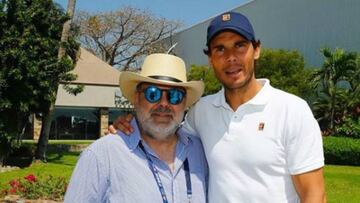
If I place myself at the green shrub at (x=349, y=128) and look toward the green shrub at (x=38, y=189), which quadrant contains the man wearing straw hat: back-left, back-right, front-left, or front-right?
front-left

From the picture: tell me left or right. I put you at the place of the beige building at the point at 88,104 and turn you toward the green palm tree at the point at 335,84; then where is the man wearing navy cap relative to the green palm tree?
right

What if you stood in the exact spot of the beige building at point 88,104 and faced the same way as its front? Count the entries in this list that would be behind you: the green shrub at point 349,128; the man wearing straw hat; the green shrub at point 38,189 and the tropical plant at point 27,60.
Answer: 0

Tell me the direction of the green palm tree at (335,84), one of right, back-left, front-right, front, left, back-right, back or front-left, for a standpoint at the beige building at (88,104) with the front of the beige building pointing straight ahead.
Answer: front-left

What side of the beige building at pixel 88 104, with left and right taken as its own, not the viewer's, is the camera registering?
front

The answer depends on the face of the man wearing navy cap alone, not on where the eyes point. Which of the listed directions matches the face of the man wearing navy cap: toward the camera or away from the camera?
toward the camera

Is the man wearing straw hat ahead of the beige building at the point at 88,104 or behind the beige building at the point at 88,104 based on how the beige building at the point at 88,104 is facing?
ahead

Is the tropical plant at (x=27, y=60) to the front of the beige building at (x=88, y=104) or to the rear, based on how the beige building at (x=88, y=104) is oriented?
to the front

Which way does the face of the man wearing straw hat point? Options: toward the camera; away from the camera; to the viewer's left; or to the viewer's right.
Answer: toward the camera

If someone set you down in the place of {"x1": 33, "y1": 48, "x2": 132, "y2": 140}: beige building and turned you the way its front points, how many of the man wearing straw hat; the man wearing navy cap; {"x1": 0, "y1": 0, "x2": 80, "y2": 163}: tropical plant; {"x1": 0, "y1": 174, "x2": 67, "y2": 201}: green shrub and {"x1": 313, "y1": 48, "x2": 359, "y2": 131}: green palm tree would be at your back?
0

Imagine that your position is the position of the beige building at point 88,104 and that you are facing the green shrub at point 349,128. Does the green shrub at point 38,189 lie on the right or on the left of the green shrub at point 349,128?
right

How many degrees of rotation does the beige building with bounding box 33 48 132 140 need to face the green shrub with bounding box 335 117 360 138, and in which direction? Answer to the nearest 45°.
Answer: approximately 45° to its left

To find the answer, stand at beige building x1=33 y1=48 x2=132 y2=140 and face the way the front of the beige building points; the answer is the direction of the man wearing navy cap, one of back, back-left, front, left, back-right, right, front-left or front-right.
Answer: front

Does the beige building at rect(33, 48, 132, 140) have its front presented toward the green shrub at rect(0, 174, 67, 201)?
yes

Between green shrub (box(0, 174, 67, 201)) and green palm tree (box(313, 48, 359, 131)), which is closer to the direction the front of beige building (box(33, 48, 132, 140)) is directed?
the green shrub

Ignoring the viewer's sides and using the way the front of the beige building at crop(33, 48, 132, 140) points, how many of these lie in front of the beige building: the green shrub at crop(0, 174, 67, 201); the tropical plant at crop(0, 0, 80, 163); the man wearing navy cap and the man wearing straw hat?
4
